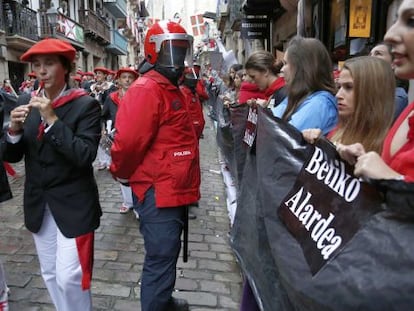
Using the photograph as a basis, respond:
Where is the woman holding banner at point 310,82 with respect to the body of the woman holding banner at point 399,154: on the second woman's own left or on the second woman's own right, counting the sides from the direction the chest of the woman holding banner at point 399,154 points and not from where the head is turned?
on the second woman's own right

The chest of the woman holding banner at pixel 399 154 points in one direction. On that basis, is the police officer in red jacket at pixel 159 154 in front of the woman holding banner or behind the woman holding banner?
in front

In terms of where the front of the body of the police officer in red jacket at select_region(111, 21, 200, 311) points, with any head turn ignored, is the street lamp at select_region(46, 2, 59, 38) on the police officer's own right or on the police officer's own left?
on the police officer's own left

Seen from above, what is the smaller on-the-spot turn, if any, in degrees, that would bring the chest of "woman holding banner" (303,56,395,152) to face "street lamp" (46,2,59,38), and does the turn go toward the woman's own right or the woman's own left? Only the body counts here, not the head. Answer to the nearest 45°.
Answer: approximately 45° to the woman's own right

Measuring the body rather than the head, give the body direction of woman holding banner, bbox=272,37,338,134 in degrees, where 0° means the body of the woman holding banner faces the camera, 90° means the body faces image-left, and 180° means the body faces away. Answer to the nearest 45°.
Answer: approximately 90°

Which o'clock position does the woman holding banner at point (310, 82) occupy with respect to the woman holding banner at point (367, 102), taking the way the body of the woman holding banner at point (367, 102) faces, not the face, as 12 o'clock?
the woman holding banner at point (310, 82) is roughly at 2 o'clock from the woman holding banner at point (367, 102).

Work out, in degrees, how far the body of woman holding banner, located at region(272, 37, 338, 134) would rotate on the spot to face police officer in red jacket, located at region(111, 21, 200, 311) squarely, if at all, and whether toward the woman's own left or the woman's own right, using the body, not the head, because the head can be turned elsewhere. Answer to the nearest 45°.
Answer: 0° — they already face them

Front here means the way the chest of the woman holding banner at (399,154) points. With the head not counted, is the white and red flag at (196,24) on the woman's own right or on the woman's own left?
on the woman's own right

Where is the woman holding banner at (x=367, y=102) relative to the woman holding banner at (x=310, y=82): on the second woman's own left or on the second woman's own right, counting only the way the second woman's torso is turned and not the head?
on the second woman's own left

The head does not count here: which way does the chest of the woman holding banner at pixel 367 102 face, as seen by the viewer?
to the viewer's left

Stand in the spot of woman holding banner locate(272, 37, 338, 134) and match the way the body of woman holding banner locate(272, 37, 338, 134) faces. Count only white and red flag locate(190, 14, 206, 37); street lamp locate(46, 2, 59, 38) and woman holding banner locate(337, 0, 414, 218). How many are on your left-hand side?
1

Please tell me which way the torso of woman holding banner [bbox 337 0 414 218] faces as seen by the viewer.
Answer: to the viewer's left
